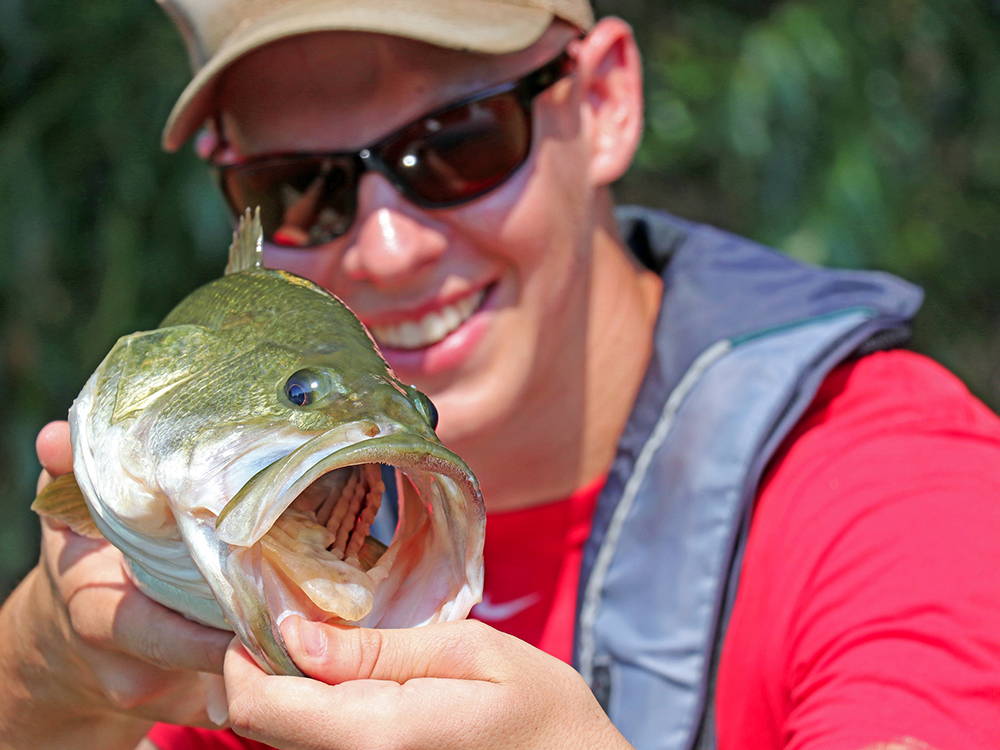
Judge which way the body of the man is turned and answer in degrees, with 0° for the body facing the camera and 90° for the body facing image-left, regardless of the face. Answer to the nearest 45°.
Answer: approximately 45°
